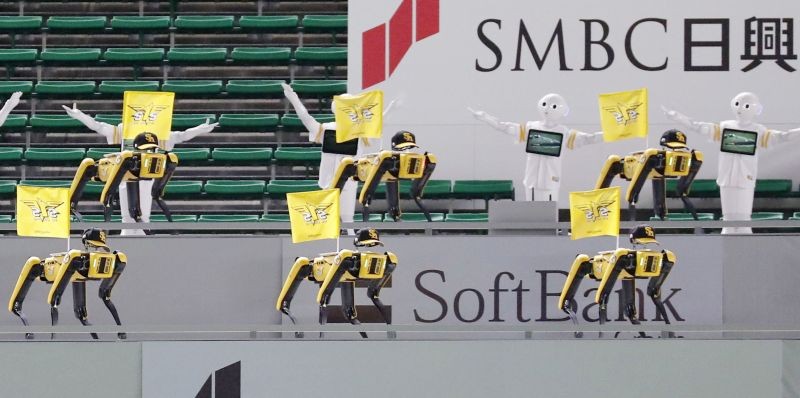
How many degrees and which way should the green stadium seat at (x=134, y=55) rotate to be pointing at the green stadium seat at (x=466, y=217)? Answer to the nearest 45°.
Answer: approximately 45° to its left

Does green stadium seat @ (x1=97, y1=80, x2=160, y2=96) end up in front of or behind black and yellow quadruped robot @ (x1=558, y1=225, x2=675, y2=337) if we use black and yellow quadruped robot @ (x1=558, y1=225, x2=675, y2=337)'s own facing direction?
behind

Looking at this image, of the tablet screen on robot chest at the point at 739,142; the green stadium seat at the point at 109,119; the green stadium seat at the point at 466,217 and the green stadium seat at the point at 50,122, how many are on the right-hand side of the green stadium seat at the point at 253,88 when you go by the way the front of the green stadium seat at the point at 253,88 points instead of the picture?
2

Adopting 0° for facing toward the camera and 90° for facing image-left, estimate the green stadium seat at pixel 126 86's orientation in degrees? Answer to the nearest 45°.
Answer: approximately 0°

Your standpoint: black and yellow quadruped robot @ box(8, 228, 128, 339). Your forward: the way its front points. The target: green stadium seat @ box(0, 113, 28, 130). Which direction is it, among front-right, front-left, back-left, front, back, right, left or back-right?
back-left

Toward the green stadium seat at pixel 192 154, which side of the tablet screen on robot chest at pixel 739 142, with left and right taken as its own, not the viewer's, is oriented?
right

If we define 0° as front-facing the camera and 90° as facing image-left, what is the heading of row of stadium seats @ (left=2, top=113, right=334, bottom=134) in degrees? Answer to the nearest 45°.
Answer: approximately 0°

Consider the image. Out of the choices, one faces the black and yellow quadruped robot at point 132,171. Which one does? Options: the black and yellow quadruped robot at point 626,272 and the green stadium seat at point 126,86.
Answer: the green stadium seat
